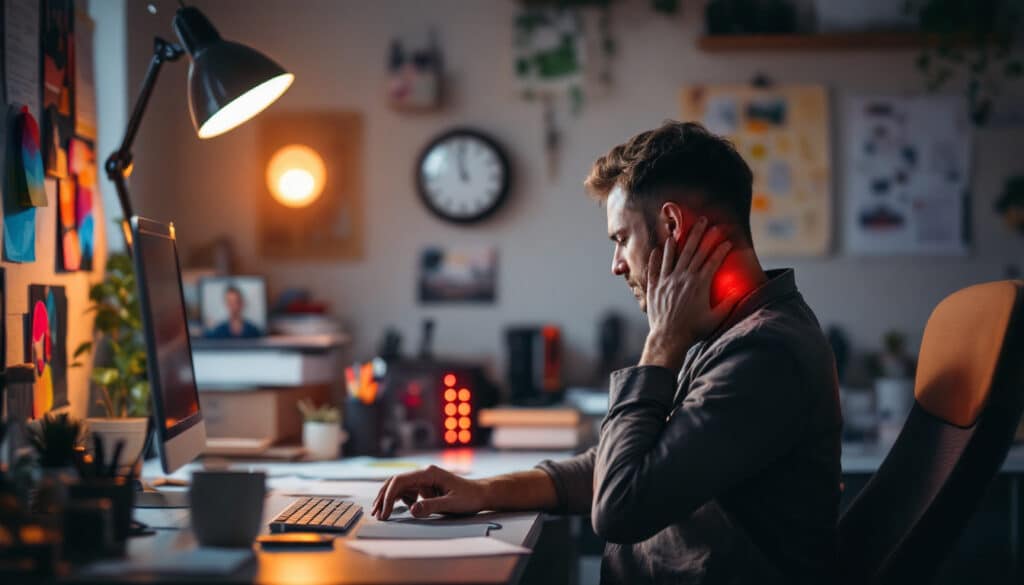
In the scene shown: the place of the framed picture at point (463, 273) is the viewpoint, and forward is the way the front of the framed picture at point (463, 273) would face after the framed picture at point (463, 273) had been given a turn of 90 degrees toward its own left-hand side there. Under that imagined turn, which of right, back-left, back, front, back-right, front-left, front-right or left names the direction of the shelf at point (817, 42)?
front

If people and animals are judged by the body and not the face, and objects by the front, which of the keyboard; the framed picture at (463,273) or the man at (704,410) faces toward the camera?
the framed picture

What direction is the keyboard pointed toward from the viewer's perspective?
to the viewer's right

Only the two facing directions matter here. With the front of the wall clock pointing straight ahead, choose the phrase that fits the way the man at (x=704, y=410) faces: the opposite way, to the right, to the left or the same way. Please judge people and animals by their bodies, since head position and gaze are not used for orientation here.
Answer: to the right

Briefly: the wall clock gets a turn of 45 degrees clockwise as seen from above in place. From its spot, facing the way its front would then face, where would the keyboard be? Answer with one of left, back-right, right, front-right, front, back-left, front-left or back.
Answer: front-left

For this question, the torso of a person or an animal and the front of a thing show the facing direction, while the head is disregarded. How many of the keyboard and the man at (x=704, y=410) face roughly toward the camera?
0

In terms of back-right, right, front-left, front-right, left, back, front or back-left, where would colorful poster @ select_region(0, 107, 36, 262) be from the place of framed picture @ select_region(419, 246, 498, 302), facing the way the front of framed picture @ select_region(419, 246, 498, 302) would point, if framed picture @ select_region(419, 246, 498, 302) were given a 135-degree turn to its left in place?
back

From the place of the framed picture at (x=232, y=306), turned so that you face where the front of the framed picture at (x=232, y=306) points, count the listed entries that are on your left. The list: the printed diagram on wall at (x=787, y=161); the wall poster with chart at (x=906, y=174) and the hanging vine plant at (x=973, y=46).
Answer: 3

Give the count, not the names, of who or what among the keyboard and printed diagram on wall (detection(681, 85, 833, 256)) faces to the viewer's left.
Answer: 0

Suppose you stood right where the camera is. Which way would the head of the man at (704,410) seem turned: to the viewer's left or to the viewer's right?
to the viewer's left

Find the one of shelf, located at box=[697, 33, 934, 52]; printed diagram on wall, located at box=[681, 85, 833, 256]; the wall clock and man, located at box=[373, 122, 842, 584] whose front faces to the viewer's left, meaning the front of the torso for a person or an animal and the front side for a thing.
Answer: the man

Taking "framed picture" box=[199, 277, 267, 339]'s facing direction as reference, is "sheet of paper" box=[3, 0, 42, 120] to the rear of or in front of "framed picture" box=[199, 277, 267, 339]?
in front

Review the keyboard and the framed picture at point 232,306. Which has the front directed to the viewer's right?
the keyboard

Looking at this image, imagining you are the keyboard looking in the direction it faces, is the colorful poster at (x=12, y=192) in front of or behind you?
behind

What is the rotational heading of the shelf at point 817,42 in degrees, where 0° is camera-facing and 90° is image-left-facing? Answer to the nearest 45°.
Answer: approximately 0°
